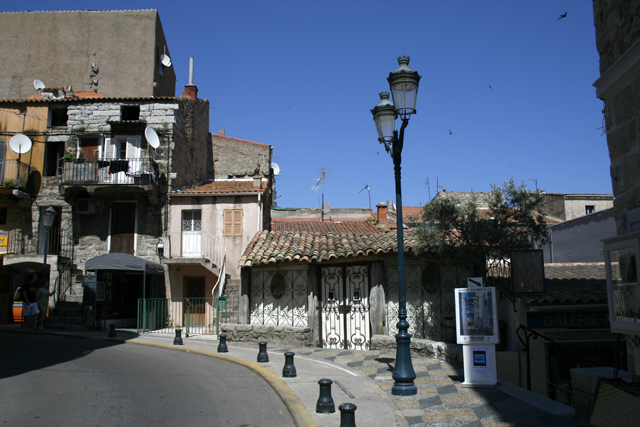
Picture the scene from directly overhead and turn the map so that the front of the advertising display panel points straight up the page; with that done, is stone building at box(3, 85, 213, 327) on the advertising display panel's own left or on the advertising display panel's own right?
on the advertising display panel's own right

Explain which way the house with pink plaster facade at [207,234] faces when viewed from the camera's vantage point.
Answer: facing the viewer

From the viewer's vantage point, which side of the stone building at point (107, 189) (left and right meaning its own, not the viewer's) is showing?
front

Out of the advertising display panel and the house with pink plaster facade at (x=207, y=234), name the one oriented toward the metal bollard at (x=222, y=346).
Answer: the house with pink plaster facade

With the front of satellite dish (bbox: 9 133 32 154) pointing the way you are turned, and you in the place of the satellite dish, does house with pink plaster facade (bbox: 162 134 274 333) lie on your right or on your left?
on your left

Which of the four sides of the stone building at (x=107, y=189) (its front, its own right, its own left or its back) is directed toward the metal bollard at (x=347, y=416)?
front

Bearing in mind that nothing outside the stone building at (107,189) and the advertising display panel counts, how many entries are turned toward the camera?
2

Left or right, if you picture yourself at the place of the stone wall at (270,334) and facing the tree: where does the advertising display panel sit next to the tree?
right

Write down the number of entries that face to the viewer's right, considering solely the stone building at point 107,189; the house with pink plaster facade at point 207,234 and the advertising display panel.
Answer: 0
